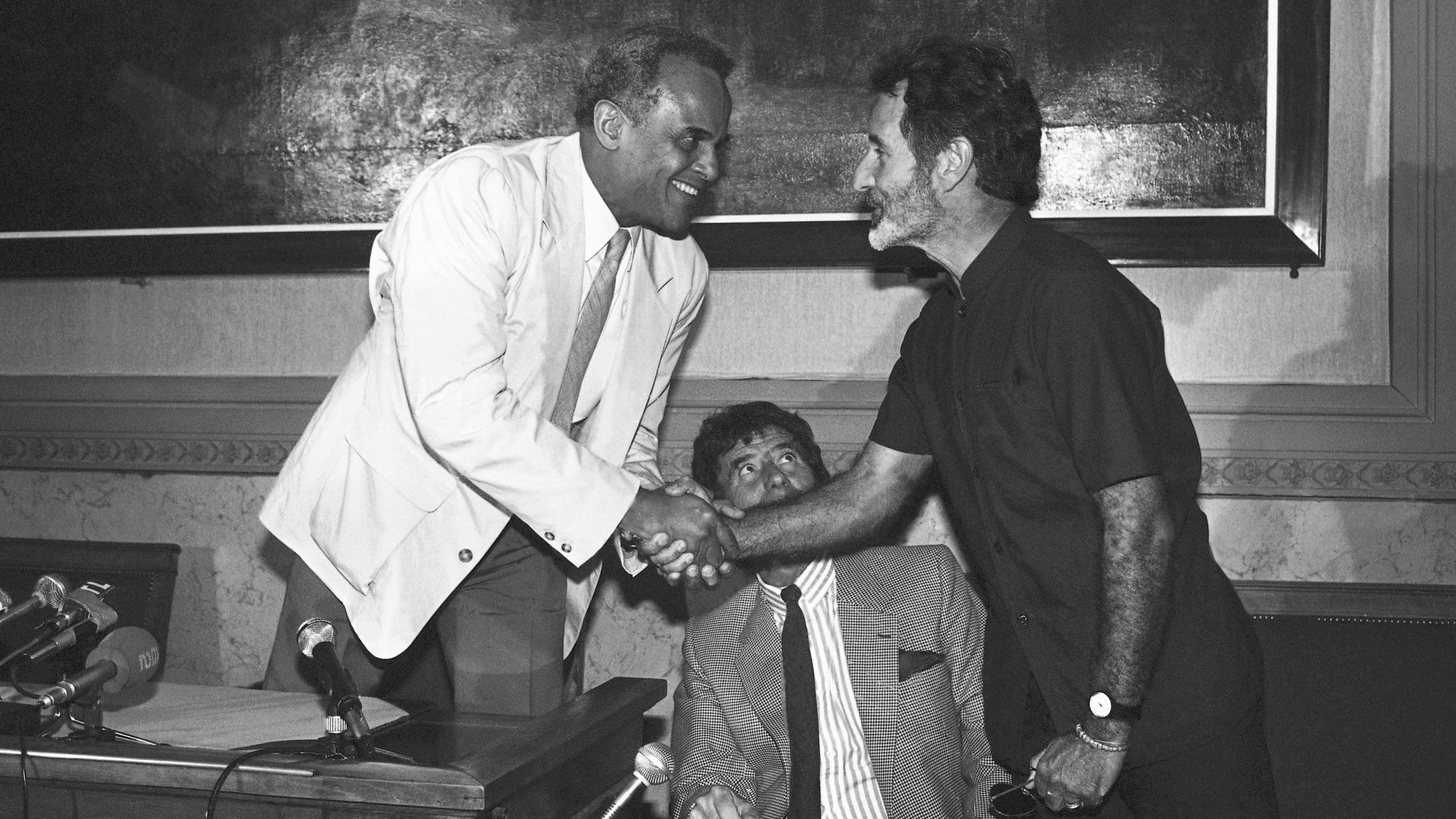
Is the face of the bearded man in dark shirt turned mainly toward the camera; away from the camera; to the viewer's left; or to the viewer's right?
to the viewer's left

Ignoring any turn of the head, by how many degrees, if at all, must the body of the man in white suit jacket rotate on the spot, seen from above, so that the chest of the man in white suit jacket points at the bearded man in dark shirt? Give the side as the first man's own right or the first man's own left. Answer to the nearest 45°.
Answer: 0° — they already face them

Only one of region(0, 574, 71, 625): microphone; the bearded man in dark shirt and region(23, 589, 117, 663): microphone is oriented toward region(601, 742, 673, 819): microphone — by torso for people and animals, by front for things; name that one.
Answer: the bearded man in dark shirt

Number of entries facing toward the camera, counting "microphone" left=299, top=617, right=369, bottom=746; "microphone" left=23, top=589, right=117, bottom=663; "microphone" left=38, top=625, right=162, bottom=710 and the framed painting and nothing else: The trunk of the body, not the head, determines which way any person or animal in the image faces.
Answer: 1

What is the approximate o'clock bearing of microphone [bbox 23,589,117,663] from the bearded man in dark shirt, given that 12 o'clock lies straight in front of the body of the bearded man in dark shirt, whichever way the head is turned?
The microphone is roughly at 1 o'clock from the bearded man in dark shirt.

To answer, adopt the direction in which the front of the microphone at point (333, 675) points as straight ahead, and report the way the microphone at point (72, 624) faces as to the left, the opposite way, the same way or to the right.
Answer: to the right

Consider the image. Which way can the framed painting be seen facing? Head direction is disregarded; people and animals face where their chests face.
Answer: toward the camera

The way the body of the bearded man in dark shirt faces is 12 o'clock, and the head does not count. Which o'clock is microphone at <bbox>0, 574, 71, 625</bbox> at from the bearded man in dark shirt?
The microphone is roughly at 1 o'clock from the bearded man in dark shirt.

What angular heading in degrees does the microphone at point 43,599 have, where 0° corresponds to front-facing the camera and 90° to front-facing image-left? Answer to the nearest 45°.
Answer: approximately 225°

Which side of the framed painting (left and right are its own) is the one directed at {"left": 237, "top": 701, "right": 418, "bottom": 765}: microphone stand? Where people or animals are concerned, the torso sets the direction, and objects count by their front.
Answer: front

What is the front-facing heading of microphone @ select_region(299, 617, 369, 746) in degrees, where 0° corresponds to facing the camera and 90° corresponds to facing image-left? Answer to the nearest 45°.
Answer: approximately 135°

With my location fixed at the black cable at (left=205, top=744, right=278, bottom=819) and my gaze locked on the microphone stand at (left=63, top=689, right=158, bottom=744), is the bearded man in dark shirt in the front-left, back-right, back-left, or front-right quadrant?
back-right
